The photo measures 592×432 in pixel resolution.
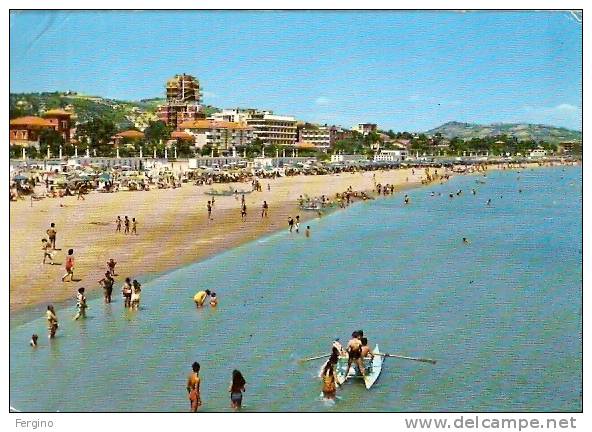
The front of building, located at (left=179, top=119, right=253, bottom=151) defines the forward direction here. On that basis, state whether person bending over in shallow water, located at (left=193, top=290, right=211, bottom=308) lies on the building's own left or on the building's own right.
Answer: on the building's own right

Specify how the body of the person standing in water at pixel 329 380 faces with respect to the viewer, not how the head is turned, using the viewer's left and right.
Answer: facing away from the viewer and to the right of the viewer

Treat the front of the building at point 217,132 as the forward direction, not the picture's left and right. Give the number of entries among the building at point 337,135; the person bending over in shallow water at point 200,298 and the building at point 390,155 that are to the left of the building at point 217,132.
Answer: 2

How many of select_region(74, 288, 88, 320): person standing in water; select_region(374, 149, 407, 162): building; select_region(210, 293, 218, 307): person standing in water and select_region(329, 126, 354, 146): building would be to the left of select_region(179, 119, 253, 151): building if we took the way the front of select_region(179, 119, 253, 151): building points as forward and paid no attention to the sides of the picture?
2

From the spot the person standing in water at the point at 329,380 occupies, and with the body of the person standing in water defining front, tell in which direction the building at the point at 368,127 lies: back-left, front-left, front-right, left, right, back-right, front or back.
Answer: front-left

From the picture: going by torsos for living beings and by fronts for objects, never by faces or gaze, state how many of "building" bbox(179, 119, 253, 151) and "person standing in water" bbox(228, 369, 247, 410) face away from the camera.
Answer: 1

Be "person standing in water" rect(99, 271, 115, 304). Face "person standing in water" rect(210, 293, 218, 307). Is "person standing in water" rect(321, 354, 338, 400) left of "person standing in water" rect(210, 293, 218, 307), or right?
right

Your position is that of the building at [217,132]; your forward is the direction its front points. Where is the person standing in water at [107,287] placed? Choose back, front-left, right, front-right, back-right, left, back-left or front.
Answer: front-right

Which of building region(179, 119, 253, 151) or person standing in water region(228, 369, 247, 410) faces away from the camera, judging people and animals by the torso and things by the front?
the person standing in water

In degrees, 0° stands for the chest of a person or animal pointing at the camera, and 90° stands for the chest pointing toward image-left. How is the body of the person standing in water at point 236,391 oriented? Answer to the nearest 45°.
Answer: approximately 180°

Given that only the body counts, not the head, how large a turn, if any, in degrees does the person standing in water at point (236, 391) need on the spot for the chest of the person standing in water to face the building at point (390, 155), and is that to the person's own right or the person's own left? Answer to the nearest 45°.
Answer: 0° — they already face it

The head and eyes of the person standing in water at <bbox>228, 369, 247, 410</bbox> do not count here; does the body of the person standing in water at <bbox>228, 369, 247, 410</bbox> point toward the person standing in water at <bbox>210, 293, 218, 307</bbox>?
yes
